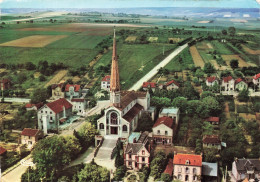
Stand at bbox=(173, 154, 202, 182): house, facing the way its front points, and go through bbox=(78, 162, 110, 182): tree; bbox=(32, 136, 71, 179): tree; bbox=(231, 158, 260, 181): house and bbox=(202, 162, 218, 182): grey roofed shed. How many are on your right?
2

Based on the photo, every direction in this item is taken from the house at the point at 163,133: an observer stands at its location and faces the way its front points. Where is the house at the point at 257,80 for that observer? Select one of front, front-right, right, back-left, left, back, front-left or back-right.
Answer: back-left

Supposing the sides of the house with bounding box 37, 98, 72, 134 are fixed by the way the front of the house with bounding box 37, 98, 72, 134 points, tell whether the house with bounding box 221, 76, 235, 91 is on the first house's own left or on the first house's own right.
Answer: on the first house's own left

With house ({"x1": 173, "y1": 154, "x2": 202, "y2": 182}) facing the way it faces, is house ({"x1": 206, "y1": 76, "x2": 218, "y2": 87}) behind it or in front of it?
behind

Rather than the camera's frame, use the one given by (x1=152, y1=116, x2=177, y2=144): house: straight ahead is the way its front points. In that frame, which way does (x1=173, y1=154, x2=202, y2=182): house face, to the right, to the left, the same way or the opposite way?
the same way

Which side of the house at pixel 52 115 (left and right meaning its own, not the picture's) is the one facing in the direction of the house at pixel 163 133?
left

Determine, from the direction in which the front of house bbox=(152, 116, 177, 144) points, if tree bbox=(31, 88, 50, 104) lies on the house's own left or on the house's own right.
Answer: on the house's own right

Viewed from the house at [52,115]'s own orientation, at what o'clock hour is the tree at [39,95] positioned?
The tree is roughly at 4 o'clock from the house.

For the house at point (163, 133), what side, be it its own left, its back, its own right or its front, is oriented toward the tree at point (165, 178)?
front

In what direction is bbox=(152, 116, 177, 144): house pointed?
toward the camera

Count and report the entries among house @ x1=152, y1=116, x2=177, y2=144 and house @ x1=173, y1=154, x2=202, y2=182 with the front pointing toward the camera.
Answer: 2

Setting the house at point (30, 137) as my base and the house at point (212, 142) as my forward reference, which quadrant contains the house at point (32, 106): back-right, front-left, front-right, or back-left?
back-left

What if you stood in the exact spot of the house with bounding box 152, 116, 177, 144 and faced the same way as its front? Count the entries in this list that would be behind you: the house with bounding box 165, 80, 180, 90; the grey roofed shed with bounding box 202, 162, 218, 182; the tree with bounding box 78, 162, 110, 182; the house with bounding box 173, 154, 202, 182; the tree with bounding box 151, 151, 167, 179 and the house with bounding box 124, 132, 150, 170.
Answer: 1

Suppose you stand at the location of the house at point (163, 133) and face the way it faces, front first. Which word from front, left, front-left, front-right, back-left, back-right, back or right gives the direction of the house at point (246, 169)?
front-left

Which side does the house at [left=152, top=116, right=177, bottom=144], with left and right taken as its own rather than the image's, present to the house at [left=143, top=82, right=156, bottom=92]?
back

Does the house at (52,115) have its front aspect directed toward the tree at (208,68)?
no

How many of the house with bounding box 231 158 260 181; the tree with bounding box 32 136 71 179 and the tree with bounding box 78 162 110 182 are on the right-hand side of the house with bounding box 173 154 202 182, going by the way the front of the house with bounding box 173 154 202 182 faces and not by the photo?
2

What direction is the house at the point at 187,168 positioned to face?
toward the camera

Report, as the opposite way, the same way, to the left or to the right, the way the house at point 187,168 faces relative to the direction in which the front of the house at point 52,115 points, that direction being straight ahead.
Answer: the same way
